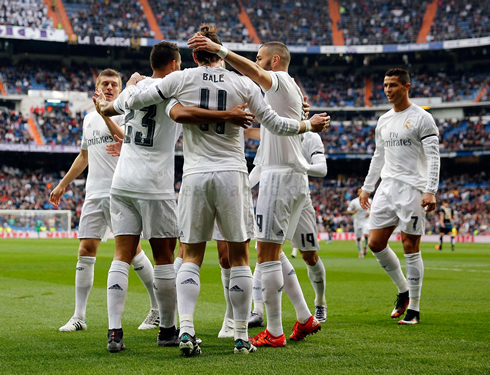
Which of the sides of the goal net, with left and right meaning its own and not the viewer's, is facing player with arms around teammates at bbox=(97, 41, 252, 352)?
front

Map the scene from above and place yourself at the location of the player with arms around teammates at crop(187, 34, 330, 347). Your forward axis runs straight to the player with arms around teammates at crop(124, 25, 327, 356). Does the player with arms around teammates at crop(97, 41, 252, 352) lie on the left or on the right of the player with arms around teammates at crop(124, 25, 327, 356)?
right

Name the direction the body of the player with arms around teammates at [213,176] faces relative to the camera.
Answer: away from the camera

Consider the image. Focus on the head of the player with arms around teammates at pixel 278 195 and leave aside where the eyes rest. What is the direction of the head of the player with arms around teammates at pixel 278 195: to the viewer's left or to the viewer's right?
to the viewer's left

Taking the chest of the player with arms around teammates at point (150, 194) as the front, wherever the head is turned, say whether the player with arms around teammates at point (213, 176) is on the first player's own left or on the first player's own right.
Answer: on the first player's own right

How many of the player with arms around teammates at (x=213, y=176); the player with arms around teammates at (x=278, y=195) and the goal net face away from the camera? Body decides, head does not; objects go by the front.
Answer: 1

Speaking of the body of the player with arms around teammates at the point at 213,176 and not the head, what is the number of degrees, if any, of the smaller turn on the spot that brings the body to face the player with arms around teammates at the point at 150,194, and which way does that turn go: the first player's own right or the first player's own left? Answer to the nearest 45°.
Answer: approximately 45° to the first player's own left

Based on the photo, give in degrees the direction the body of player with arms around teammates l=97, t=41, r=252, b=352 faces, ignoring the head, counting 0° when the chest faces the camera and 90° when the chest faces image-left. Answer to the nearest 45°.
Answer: approximately 225°

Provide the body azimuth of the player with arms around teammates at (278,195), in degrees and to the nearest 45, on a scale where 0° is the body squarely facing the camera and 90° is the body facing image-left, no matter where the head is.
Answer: approximately 90°

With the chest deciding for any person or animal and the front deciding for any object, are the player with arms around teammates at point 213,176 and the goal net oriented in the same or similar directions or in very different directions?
very different directions
